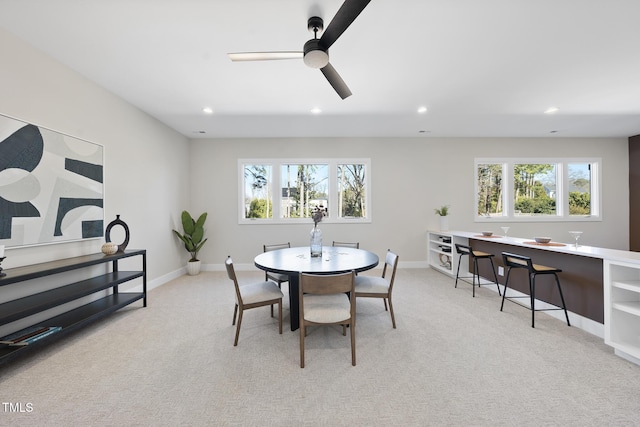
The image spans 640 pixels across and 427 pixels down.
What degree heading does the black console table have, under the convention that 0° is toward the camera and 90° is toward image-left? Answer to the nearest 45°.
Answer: approximately 315°

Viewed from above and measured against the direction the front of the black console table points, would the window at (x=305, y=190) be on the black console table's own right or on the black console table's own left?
on the black console table's own left

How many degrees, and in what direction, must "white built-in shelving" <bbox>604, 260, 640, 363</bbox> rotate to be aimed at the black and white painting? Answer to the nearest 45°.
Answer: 0° — it already faces it

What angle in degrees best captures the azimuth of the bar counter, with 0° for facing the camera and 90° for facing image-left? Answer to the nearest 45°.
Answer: approximately 45°

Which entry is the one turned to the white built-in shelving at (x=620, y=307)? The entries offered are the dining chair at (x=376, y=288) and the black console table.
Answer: the black console table

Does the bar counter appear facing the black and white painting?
yes

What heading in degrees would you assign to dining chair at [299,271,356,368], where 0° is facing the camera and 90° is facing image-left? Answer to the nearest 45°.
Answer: approximately 180°

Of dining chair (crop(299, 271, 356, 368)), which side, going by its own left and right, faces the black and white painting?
left

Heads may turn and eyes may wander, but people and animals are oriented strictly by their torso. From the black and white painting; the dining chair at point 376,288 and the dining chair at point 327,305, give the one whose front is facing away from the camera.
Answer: the dining chair at point 327,305

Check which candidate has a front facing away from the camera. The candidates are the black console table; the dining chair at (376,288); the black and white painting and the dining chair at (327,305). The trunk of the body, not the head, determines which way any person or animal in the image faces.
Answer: the dining chair at (327,305)

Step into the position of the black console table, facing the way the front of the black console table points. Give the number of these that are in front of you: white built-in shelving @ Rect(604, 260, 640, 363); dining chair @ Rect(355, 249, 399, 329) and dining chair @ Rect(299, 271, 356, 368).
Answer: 3

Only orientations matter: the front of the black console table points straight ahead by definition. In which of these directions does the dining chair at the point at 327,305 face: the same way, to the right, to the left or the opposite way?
to the left

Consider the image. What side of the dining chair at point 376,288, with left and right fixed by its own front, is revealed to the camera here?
left

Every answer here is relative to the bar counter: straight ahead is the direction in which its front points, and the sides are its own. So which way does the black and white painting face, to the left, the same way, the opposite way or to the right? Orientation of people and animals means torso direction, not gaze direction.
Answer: the opposite way
